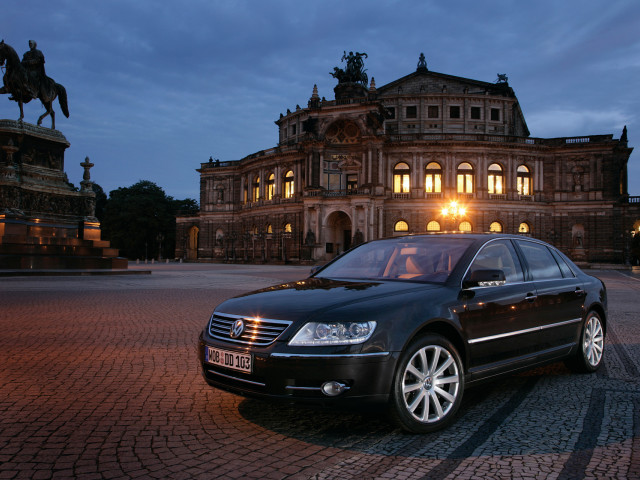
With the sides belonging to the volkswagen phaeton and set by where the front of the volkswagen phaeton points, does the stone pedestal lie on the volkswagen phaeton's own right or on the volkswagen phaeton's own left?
on the volkswagen phaeton's own right

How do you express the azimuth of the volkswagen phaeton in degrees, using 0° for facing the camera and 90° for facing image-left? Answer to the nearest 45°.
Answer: approximately 45°

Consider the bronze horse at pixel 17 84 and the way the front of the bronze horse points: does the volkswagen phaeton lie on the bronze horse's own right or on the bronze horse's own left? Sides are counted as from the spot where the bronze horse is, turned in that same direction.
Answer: on the bronze horse's own left

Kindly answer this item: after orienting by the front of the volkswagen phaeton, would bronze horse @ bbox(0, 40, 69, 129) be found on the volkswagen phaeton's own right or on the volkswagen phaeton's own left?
on the volkswagen phaeton's own right

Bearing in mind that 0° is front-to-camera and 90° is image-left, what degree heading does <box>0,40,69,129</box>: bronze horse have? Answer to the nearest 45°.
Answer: approximately 90°
